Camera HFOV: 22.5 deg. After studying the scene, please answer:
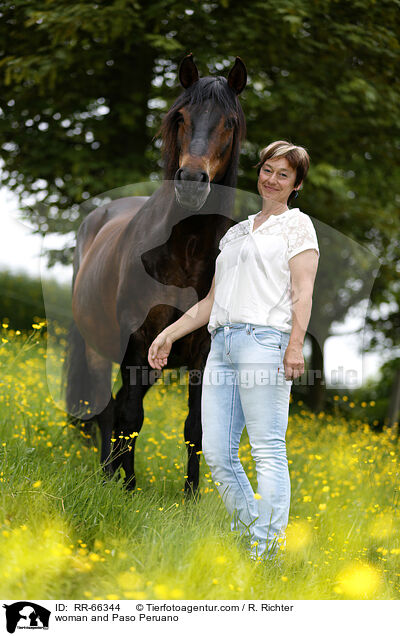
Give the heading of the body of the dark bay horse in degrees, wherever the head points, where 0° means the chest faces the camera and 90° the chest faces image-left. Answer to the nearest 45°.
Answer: approximately 315°

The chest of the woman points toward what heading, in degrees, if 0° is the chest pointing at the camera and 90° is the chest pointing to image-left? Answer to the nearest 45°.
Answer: approximately 45°
